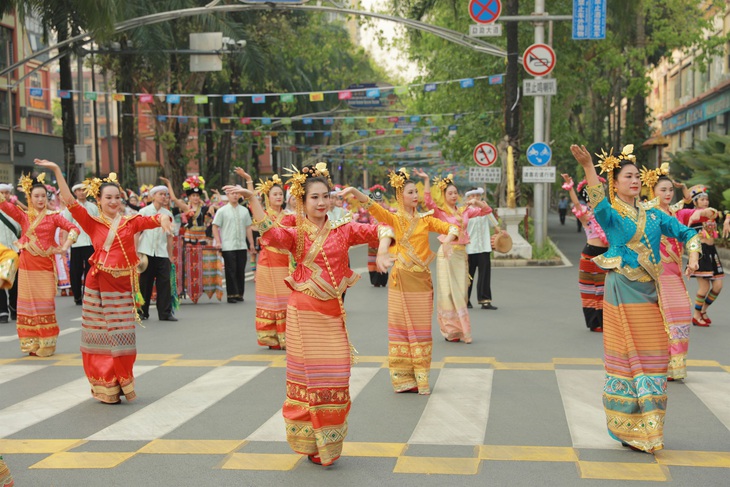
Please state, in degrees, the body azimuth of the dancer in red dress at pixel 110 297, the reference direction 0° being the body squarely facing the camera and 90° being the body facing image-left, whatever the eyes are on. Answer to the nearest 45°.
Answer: approximately 0°

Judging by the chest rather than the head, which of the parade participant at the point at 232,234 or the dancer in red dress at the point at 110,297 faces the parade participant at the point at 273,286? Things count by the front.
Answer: the parade participant at the point at 232,234

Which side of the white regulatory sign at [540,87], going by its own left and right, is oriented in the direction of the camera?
front

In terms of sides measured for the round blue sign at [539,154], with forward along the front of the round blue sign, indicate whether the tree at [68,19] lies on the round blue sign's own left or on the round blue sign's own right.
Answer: on the round blue sign's own right

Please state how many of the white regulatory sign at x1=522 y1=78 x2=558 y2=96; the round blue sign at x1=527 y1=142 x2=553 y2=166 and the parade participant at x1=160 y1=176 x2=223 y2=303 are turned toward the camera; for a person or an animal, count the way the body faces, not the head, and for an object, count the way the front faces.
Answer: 3

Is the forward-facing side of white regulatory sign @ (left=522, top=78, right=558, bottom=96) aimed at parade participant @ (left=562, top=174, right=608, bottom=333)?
yes

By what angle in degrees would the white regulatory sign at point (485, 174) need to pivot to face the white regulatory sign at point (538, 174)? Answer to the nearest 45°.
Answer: approximately 45° to its left

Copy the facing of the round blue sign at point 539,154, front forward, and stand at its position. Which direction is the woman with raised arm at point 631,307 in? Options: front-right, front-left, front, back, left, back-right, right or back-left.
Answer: front

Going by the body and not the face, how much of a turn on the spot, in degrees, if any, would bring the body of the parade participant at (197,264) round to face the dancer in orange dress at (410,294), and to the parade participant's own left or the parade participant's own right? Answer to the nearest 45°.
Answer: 0° — they already face them

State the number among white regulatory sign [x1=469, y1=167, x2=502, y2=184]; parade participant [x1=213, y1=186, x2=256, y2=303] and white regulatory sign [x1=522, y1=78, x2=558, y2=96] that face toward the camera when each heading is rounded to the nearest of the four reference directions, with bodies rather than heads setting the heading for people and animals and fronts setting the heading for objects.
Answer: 3

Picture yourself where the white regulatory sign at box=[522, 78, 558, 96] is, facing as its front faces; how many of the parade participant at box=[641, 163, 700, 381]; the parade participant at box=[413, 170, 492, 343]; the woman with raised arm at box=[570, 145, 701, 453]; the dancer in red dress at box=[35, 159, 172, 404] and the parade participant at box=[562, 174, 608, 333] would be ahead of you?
5

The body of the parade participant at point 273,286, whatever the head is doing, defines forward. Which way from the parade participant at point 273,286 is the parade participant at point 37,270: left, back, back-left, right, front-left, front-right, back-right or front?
back-right

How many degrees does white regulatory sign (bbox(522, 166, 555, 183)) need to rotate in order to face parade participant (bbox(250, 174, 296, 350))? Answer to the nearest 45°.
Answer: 0° — it already faces them

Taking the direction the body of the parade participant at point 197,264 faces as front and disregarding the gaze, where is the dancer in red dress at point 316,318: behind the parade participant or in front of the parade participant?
in front

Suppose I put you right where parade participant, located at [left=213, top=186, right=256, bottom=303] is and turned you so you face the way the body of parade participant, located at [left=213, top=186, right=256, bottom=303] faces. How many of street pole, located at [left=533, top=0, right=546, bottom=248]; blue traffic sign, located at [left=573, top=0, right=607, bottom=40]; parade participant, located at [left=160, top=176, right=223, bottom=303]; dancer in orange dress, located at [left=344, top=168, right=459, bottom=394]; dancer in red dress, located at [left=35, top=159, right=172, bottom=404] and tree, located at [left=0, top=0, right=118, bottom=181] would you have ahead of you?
2

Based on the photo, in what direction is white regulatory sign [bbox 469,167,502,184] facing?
toward the camera
